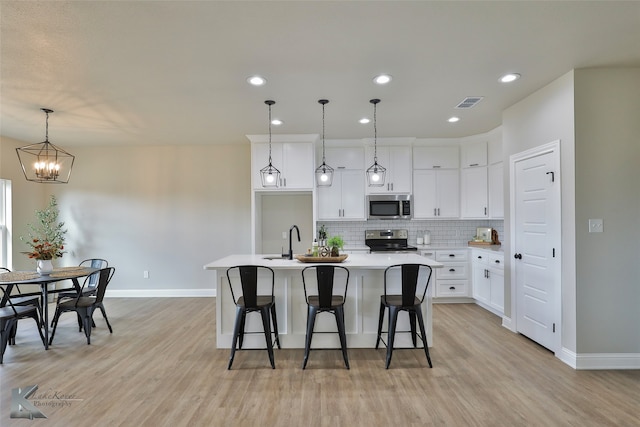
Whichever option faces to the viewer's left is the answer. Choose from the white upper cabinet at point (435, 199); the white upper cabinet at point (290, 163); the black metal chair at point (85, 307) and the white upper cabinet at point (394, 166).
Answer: the black metal chair

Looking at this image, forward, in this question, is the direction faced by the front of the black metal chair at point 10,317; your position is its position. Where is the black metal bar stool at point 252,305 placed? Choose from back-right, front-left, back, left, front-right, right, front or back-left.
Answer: right

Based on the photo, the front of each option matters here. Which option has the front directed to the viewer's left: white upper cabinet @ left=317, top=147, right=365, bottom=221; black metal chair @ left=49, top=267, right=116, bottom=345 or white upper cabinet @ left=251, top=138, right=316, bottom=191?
the black metal chair

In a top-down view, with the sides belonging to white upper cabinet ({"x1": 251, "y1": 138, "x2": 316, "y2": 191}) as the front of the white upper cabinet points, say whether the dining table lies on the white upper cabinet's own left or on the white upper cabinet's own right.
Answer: on the white upper cabinet's own right

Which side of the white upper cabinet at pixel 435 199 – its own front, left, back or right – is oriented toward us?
front

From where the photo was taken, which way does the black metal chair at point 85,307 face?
to the viewer's left

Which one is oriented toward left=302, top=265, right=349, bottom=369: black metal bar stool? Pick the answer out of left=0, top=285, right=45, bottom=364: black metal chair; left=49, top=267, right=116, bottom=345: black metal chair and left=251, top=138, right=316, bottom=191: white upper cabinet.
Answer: the white upper cabinet

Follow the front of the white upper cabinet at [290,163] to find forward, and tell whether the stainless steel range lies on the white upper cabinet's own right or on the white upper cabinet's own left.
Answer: on the white upper cabinet's own left

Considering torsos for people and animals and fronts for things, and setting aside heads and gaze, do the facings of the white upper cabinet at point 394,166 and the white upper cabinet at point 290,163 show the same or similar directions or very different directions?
same or similar directions

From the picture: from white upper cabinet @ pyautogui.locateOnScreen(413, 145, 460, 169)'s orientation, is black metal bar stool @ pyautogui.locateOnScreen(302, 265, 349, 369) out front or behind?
out front

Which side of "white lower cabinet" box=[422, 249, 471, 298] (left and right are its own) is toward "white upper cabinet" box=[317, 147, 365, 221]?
right

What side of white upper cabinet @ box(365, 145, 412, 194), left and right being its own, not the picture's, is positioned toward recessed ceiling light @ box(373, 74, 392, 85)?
front

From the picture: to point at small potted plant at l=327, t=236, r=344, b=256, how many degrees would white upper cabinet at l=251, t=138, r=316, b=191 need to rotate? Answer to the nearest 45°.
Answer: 0° — it already faces it

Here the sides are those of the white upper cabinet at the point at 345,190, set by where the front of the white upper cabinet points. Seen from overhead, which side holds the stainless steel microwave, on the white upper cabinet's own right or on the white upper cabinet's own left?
on the white upper cabinet's own left

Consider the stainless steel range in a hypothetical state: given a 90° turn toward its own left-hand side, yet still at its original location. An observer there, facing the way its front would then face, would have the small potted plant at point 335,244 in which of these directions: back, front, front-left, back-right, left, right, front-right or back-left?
right

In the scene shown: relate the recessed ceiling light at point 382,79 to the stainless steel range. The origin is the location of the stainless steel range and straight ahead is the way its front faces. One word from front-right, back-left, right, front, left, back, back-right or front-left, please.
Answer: front

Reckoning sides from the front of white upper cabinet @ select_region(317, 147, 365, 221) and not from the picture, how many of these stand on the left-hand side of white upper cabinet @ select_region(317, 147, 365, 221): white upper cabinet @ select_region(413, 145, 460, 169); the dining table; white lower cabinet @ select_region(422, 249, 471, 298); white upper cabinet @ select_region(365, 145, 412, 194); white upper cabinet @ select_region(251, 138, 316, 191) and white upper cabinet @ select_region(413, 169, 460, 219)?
4

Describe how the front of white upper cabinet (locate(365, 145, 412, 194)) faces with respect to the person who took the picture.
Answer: facing the viewer
